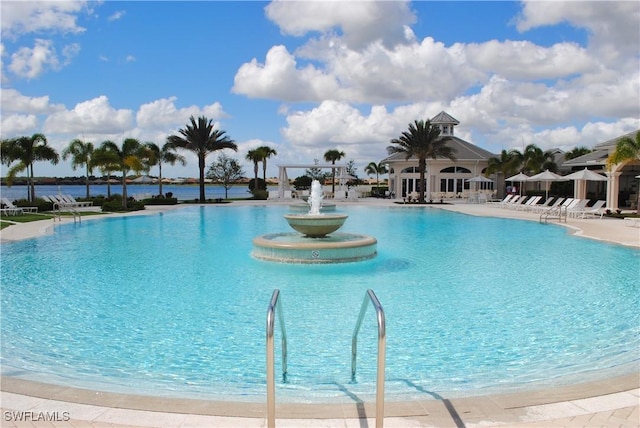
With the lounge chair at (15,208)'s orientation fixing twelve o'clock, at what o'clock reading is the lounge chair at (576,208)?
the lounge chair at (576,208) is roughly at 1 o'clock from the lounge chair at (15,208).

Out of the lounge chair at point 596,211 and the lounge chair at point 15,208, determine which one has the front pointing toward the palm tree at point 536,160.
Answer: the lounge chair at point 15,208

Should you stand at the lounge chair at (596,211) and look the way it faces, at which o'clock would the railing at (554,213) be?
The railing is roughly at 12 o'clock from the lounge chair.

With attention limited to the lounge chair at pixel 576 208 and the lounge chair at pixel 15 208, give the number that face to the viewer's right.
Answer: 1

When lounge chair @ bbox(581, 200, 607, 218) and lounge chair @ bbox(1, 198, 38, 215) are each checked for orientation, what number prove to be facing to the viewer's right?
1

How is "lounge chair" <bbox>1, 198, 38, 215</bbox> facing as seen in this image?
to the viewer's right

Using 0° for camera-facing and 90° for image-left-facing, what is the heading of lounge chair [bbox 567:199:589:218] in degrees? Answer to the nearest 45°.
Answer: approximately 45°

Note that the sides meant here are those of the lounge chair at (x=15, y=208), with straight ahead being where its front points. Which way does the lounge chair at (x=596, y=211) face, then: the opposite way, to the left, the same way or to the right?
the opposite way

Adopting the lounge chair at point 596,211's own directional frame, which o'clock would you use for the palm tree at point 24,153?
The palm tree is roughly at 1 o'clock from the lounge chair.

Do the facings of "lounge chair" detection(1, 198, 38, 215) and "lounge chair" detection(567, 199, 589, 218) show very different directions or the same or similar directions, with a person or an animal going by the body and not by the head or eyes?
very different directions
